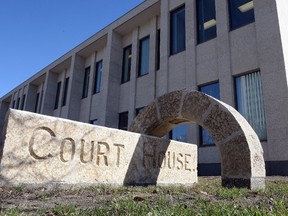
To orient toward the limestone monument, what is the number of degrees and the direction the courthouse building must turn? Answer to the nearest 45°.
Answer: approximately 45° to its left

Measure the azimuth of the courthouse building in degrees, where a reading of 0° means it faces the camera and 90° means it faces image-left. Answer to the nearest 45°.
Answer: approximately 45°
